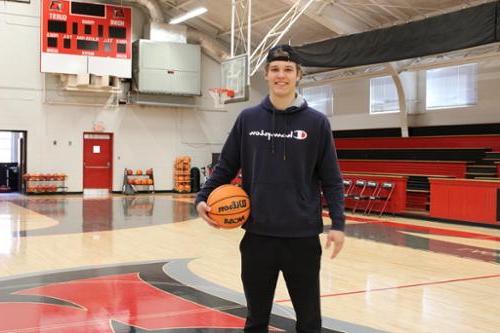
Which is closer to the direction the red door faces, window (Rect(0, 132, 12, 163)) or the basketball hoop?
the basketball hoop

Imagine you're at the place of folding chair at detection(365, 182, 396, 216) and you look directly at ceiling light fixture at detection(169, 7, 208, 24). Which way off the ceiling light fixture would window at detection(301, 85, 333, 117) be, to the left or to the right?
right

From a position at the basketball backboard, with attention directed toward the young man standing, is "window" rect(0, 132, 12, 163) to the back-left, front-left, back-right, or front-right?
back-right

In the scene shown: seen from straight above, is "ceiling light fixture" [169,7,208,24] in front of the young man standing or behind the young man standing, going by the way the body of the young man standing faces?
behind

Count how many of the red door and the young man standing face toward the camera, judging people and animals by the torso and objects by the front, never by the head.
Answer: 2

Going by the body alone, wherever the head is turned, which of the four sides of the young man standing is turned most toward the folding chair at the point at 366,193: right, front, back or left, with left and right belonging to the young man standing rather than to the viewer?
back

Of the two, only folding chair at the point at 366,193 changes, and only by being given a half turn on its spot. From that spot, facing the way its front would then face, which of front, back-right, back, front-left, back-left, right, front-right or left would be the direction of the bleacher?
front

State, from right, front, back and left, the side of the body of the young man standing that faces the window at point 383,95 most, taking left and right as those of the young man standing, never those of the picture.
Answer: back

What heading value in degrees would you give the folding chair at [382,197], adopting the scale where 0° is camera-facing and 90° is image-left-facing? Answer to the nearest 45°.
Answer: approximately 45°

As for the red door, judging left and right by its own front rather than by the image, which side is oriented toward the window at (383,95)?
left

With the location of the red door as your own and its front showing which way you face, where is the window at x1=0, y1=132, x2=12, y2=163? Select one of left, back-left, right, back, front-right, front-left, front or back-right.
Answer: back-right
